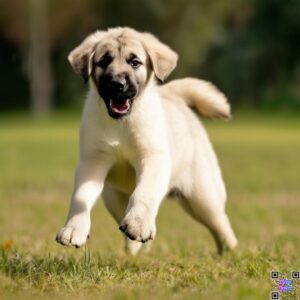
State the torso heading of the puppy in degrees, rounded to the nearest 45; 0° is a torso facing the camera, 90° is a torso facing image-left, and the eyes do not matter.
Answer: approximately 45°

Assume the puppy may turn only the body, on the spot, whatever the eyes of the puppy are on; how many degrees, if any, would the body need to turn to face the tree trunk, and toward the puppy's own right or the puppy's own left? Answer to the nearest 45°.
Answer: approximately 135° to the puppy's own right
